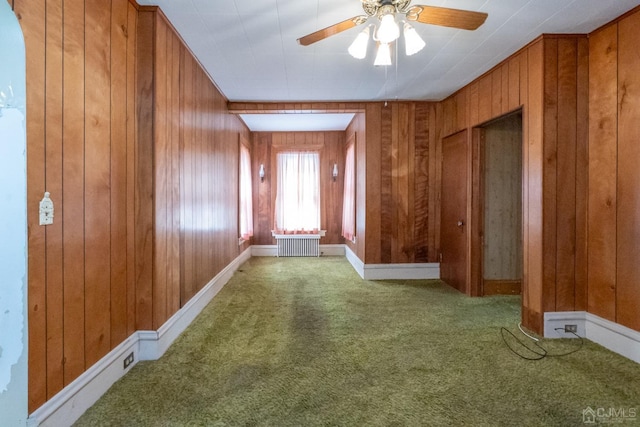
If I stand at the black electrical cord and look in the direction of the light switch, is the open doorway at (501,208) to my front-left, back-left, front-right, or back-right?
back-right

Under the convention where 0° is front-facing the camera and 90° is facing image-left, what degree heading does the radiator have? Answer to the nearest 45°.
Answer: approximately 0°

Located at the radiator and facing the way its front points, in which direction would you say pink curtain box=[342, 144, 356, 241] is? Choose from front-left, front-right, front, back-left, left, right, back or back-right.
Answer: front-left

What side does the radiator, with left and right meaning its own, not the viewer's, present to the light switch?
front

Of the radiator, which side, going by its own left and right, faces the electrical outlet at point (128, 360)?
front
